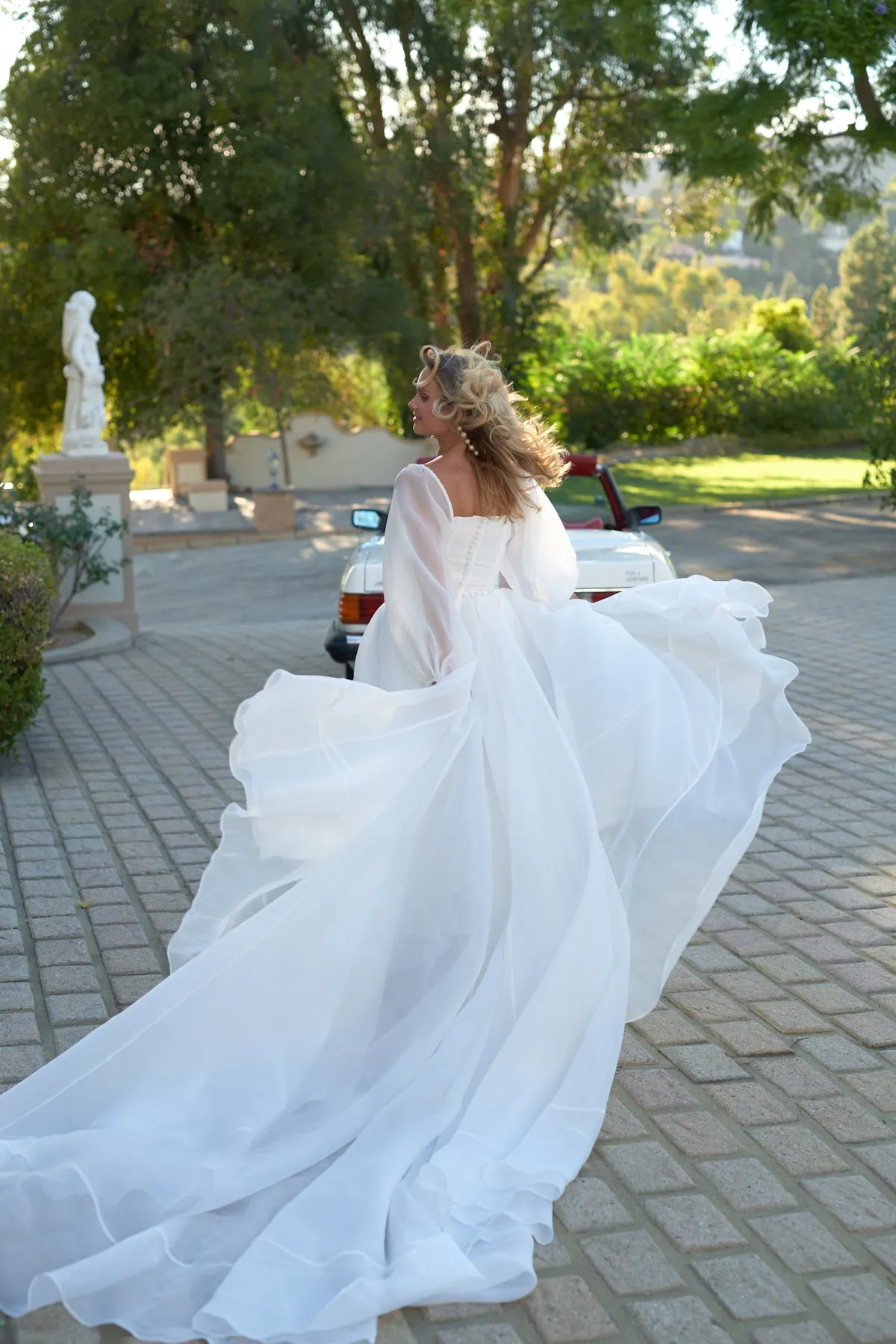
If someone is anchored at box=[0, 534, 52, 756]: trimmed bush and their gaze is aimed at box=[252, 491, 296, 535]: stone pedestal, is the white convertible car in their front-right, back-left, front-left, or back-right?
front-right

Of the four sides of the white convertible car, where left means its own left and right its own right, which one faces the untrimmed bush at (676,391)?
front

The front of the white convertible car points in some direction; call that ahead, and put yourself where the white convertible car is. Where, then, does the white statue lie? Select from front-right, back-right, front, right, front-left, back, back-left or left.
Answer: front-left

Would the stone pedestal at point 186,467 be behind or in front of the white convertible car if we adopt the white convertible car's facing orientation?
in front

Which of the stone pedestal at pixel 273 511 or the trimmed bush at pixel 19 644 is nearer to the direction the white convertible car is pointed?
the stone pedestal

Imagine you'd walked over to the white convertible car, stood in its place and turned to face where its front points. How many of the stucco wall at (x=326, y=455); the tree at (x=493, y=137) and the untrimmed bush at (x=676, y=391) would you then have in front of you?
3

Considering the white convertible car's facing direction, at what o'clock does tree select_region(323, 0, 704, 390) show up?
The tree is roughly at 12 o'clock from the white convertible car.

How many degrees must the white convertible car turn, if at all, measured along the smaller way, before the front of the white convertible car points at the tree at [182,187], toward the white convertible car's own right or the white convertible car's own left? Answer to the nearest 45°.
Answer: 0° — it already faces it

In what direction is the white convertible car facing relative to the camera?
away from the camera

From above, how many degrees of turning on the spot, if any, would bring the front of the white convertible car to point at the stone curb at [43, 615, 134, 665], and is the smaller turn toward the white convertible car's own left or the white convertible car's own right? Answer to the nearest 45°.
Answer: approximately 45° to the white convertible car's own left

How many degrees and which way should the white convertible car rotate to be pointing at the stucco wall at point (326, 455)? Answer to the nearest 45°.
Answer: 0° — it already faces it

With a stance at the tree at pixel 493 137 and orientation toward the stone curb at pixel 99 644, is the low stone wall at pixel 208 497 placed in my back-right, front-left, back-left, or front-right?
front-right

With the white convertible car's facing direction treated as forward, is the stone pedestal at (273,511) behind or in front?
in front

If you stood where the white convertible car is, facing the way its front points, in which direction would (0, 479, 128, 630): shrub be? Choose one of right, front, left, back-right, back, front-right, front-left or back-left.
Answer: front-left

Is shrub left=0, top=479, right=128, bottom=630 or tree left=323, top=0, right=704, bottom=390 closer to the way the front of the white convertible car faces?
the tree
